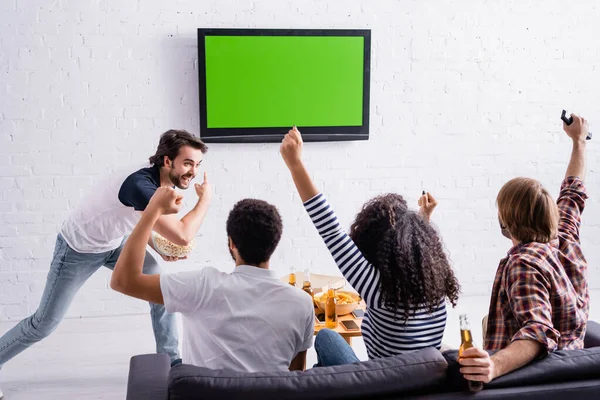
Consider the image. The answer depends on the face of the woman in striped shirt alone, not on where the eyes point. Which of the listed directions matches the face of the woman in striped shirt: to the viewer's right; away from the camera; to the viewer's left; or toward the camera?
away from the camera

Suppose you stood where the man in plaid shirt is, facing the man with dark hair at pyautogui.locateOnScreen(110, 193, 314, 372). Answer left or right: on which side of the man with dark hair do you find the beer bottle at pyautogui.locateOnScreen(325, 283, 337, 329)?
right

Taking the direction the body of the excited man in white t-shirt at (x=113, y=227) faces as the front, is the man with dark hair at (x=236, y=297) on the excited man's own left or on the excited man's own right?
on the excited man's own right

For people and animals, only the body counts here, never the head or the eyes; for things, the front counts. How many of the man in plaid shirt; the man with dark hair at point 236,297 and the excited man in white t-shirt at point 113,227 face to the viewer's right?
1

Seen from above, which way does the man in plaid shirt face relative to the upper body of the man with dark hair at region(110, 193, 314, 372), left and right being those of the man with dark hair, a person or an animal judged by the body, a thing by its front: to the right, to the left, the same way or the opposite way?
the same way

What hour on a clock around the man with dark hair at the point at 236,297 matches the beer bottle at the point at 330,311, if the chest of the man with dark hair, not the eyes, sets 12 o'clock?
The beer bottle is roughly at 1 o'clock from the man with dark hair.

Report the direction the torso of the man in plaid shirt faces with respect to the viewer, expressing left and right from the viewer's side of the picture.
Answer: facing away from the viewer and to the left of the viewer

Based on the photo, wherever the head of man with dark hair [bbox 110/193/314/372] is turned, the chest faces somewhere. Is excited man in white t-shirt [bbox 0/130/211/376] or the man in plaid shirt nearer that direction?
the excited man in white t-shirt

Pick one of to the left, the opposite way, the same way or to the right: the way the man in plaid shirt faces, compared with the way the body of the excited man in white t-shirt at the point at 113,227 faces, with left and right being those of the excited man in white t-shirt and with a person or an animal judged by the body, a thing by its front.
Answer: to the left

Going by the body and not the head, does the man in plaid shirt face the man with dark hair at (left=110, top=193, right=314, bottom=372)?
no

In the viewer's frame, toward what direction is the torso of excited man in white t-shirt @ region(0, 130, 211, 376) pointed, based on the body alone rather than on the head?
to the viewer's right

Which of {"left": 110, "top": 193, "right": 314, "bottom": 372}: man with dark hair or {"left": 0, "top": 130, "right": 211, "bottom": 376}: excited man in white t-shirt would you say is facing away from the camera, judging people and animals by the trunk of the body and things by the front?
the man with dark hair

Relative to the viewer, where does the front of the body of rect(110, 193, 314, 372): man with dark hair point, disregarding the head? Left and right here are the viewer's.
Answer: facing away from the viewer

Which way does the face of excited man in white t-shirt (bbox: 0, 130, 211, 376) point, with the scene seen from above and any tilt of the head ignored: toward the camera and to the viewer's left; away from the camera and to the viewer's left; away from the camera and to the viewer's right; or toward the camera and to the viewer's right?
toward the camera and to the viewer's right

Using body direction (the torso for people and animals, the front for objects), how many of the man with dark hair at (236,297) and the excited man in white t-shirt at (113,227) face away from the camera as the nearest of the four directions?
1

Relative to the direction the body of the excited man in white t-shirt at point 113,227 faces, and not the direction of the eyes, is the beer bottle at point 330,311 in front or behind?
in front
